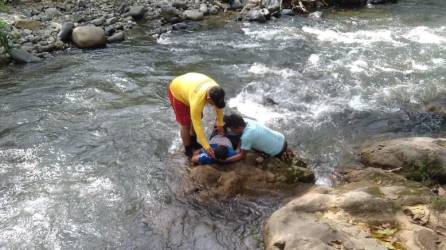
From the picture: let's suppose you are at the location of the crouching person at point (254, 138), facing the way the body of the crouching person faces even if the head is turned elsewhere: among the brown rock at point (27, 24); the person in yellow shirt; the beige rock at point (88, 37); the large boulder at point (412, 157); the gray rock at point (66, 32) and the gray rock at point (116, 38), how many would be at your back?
1

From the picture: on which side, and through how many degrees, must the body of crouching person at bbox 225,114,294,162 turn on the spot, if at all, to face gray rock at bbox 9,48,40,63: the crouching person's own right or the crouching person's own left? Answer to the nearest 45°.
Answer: approximately 45° to the crouching person's own right

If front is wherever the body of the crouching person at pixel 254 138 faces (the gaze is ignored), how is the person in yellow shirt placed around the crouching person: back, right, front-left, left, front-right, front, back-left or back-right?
front

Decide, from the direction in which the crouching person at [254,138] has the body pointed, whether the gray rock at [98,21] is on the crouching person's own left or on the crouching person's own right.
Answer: on the crouching person's own right

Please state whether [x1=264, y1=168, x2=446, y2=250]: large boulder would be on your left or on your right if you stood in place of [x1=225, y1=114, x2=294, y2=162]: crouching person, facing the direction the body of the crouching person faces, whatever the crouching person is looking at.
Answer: on your left

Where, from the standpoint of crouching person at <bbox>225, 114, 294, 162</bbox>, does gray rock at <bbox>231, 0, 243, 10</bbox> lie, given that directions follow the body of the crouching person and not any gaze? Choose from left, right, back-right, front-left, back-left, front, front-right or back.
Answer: right

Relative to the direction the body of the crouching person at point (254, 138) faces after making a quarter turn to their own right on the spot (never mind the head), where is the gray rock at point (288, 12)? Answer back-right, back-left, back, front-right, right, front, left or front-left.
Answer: front

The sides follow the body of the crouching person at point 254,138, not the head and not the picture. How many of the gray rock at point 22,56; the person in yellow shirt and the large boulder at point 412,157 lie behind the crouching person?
1

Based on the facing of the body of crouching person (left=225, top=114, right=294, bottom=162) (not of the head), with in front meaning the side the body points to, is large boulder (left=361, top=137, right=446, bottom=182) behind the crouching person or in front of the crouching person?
behind

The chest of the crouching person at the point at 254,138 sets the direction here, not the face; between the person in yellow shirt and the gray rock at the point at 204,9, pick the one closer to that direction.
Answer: the person in yellow shirt

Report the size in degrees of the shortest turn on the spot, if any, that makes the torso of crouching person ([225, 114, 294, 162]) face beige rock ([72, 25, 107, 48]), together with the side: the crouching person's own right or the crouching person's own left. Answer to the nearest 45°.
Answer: approximately 45° to the crouching person's own right

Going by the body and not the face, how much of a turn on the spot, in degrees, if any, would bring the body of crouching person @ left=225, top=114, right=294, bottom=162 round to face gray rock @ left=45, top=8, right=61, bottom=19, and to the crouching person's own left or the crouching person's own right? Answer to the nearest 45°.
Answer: approximately 45° to the crouching person's own right

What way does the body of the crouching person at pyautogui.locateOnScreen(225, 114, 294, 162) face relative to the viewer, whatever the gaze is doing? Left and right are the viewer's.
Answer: facing to the left of the viewer

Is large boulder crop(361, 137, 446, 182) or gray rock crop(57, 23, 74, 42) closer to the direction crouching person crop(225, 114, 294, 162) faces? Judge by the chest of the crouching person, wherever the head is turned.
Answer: the gray rock

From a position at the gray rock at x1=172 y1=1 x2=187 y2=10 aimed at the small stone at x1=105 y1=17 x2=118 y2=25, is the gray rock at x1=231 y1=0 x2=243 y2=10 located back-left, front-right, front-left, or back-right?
back-left
